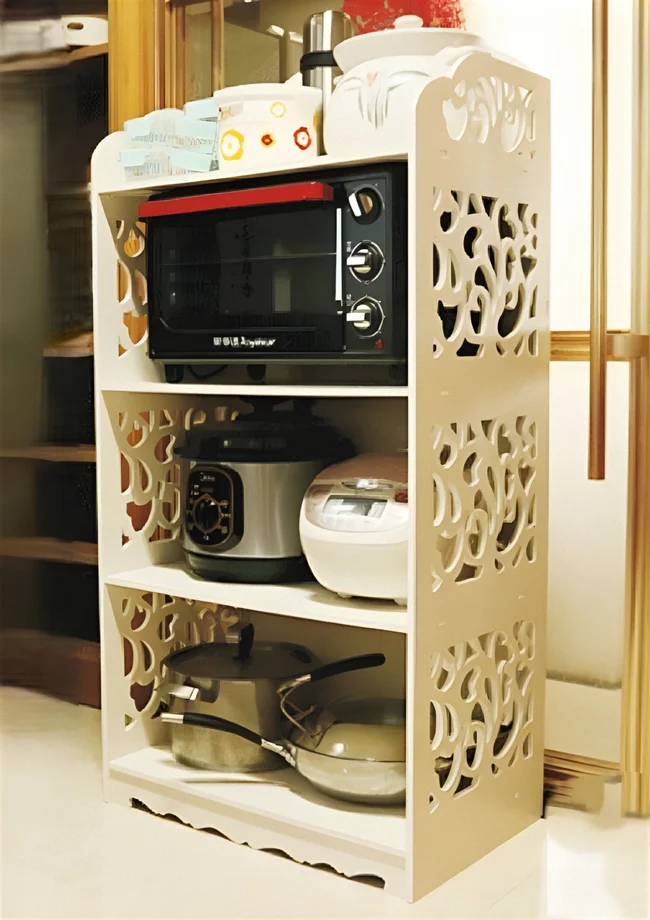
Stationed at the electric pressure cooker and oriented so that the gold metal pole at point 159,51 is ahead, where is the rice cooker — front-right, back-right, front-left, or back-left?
back-right

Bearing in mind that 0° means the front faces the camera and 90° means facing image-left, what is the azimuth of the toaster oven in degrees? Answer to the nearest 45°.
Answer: approximately 45°
